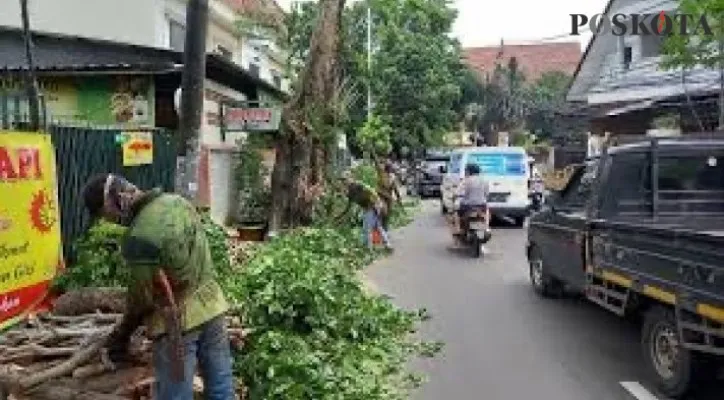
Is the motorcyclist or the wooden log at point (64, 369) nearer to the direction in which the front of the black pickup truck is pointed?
the motorcyclist

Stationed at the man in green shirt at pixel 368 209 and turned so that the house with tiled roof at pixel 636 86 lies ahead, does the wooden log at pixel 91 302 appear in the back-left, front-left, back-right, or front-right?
back-right

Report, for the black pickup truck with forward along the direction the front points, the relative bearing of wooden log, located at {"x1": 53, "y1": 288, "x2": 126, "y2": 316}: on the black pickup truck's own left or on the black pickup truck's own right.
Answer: on the black pickup truck's own left

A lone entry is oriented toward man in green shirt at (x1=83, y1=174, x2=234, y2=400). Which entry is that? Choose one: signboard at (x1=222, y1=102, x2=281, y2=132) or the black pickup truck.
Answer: the signboard

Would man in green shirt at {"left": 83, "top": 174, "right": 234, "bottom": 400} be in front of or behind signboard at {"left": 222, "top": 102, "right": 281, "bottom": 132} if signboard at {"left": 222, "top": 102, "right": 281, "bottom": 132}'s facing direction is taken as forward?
in front

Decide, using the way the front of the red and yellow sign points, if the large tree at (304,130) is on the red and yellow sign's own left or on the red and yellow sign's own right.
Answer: on the red and yellow sign's own left

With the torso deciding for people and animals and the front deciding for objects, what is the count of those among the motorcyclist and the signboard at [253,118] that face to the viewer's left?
0

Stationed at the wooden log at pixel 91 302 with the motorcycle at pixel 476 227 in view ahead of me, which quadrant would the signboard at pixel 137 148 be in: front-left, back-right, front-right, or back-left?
front-left

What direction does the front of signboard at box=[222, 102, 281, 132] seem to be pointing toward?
toward the camera

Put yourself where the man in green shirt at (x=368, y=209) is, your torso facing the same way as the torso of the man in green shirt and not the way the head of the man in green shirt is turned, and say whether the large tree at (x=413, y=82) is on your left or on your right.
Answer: on your right

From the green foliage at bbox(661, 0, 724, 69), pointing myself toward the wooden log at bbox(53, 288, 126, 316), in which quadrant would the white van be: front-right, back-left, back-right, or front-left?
back-right
